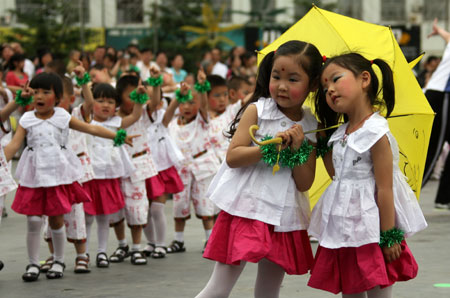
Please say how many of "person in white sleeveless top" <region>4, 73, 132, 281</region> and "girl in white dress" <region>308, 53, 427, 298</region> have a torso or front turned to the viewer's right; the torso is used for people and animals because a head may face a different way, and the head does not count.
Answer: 0

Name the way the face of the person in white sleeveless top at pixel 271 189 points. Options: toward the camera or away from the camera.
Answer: toward the camera

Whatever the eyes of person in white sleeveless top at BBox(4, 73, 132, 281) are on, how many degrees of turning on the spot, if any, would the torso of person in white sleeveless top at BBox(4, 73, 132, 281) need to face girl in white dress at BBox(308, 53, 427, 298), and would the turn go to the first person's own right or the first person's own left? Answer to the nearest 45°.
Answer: approximately 45° to the first person's own left

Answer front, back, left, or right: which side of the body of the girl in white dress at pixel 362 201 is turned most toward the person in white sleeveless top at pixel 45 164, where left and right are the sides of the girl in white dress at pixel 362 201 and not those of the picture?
right

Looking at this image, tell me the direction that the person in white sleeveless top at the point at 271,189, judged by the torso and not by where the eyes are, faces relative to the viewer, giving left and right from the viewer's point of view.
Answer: facing the viewer and to the right of the viewer

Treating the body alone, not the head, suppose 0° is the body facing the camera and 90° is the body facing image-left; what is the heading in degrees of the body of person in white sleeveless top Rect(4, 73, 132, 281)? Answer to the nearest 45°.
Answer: approximately 0°

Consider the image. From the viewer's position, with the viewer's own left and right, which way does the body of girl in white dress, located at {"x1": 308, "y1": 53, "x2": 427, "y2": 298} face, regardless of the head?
facing the viewer and to the left of the viewer

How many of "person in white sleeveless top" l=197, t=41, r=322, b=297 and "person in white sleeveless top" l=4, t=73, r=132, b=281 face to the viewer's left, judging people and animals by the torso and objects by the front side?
0

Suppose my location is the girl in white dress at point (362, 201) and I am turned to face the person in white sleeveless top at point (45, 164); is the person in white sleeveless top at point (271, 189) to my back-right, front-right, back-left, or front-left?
front-left

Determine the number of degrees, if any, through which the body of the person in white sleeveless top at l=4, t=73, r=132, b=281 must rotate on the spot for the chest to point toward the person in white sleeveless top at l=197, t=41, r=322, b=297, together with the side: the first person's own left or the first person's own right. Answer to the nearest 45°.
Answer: approximately 45° to the first person's own left

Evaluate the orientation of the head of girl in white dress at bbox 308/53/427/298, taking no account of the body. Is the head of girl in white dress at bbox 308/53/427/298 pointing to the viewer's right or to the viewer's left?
to the viewer's left
